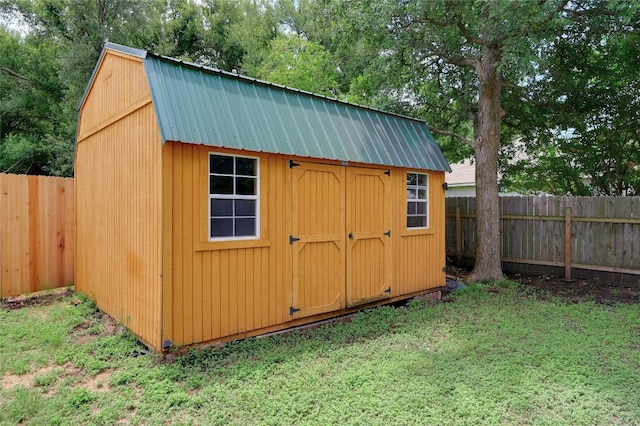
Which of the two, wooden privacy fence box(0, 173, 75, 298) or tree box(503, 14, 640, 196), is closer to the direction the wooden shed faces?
the tree

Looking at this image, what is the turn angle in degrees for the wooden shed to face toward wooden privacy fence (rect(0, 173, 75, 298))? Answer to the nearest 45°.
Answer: approximately 180°

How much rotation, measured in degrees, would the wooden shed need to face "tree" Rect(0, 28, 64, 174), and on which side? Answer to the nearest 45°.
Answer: approximately 180°

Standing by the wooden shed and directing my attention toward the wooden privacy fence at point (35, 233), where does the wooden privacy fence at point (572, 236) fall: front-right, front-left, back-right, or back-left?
back-right

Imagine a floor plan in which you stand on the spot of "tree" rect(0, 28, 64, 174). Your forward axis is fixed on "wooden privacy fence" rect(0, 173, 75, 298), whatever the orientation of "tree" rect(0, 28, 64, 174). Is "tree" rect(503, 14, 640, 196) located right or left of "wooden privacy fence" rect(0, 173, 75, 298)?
left

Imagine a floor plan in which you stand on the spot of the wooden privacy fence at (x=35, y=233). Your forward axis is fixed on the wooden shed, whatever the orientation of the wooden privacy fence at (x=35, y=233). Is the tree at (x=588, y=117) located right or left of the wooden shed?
left

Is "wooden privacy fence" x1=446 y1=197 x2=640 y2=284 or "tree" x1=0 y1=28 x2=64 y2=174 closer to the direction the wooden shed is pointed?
the wooden privacy fence

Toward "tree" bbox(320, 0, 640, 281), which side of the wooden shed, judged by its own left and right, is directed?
left

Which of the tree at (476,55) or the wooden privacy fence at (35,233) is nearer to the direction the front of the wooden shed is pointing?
the tree
